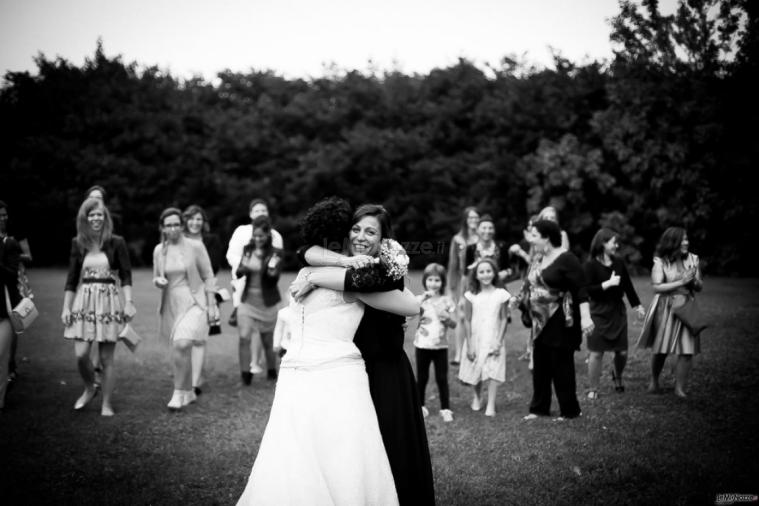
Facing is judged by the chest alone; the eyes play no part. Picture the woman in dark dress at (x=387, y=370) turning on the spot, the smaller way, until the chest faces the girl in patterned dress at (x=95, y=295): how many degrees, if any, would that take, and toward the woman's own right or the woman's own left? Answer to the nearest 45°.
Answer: approximately 90° to the woman's own right

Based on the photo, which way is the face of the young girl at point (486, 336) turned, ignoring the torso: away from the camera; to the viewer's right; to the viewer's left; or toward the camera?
toward the camera

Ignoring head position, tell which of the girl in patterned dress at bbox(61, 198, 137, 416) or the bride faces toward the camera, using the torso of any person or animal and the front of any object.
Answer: the girl in patterned dress

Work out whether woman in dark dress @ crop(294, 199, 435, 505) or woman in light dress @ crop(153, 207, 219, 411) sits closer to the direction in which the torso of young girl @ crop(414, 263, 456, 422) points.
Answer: the woman in dark dress

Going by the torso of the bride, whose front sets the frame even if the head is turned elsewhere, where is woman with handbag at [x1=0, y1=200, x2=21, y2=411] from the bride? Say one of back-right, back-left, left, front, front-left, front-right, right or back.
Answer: left

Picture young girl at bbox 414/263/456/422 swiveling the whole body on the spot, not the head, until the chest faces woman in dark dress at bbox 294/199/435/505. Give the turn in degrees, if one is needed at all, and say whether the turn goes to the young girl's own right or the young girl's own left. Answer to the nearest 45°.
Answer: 0° — they already face them

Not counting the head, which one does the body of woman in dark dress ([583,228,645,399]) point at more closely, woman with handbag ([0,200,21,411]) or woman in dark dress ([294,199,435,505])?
the woman in dark dress

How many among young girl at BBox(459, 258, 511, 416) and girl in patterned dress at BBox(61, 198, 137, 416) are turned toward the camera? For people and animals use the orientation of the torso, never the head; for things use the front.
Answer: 2

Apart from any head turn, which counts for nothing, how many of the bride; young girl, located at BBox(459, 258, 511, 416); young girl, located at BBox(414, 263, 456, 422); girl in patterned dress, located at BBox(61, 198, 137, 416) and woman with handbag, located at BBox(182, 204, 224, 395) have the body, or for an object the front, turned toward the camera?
4

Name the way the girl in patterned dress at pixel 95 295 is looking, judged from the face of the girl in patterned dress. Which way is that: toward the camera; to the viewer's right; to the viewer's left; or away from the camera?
toward the camera

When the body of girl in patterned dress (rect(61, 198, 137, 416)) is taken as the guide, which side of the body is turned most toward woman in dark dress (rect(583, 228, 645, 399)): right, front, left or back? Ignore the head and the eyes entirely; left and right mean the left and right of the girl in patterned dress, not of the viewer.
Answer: left

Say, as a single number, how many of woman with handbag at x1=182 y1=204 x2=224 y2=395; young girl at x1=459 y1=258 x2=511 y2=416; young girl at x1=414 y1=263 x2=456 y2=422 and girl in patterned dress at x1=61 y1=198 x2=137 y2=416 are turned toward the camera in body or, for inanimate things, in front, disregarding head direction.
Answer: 4

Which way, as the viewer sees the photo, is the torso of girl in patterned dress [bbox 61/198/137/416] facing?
toward the camera

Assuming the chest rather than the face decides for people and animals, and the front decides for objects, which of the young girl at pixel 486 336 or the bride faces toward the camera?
the young girl

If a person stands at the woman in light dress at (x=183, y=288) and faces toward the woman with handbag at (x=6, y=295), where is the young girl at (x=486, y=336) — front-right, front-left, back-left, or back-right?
back-left

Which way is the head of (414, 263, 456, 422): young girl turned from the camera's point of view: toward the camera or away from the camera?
toward the camera

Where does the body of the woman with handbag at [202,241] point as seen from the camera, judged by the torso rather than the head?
toward the camera

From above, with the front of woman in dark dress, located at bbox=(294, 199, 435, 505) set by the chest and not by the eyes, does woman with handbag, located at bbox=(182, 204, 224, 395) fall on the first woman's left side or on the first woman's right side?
on the first woman's right side

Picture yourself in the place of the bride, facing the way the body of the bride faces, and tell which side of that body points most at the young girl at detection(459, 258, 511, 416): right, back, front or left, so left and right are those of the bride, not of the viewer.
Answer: front
